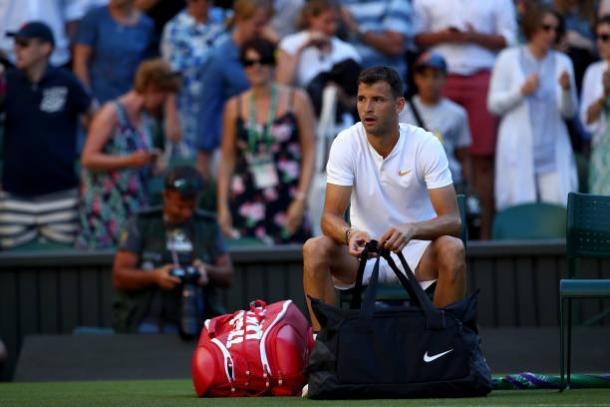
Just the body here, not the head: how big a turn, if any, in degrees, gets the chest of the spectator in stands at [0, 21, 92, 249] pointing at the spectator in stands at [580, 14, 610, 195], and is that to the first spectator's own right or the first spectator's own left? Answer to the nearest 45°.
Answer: approximately 135° to the first spectator's own left

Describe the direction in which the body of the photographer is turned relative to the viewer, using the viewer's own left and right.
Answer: facing the viewer

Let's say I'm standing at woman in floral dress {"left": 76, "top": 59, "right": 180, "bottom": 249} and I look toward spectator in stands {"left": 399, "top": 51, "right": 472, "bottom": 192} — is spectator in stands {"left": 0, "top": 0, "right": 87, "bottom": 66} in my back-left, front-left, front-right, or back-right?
back-left

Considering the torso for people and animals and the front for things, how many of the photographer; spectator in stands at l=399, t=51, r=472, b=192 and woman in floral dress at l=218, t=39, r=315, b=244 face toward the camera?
3

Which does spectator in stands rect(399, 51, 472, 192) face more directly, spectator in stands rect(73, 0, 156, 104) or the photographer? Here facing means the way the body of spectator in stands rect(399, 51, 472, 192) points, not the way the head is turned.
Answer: the photographer

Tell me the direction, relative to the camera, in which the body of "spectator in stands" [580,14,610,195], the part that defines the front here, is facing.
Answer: toward the camera
